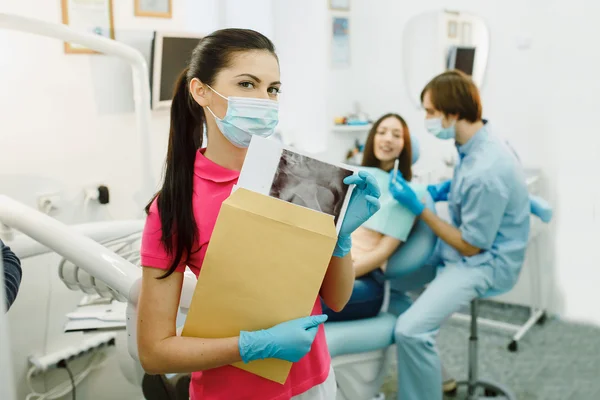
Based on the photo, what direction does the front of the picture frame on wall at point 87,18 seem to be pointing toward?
toward the camera

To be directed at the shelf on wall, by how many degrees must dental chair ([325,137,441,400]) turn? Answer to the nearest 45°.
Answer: approximately 135° to its right

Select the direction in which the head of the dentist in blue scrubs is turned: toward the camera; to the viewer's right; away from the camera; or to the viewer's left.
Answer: to the viewer's left

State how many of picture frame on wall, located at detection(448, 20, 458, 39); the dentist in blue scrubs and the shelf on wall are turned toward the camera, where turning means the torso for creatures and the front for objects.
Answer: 2

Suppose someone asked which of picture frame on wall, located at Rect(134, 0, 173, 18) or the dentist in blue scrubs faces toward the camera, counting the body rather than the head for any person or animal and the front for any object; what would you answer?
the picture frame on wall

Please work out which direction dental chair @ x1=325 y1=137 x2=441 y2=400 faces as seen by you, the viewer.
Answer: facing the viewer and to the left of the viewer

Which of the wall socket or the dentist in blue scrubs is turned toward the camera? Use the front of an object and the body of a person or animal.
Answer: the wall socket

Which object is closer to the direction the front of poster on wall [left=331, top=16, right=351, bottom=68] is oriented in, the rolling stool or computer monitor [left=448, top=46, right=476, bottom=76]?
the rolling stool

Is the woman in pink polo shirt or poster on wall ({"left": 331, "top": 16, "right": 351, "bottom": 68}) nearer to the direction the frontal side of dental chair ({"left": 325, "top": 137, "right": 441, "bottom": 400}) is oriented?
the woman in pink polo shirt

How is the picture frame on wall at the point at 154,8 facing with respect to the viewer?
toward the camera

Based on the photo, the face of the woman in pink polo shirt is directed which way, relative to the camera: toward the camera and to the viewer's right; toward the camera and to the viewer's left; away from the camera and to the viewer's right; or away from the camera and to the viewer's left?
toward the camera and to the viewer's right

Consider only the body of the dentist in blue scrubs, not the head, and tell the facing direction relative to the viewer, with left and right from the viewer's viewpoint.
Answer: facing to the left of the viewer

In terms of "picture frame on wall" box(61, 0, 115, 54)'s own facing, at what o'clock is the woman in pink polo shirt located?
The woman in pink polo shirt is roughly at 12 o'clock from the picture frame on wall.

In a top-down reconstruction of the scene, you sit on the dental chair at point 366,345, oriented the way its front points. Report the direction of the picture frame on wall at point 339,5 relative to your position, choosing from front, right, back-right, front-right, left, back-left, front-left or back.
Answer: back-right

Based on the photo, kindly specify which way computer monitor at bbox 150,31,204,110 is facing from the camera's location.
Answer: facing the viewer and to the right of the viewer
